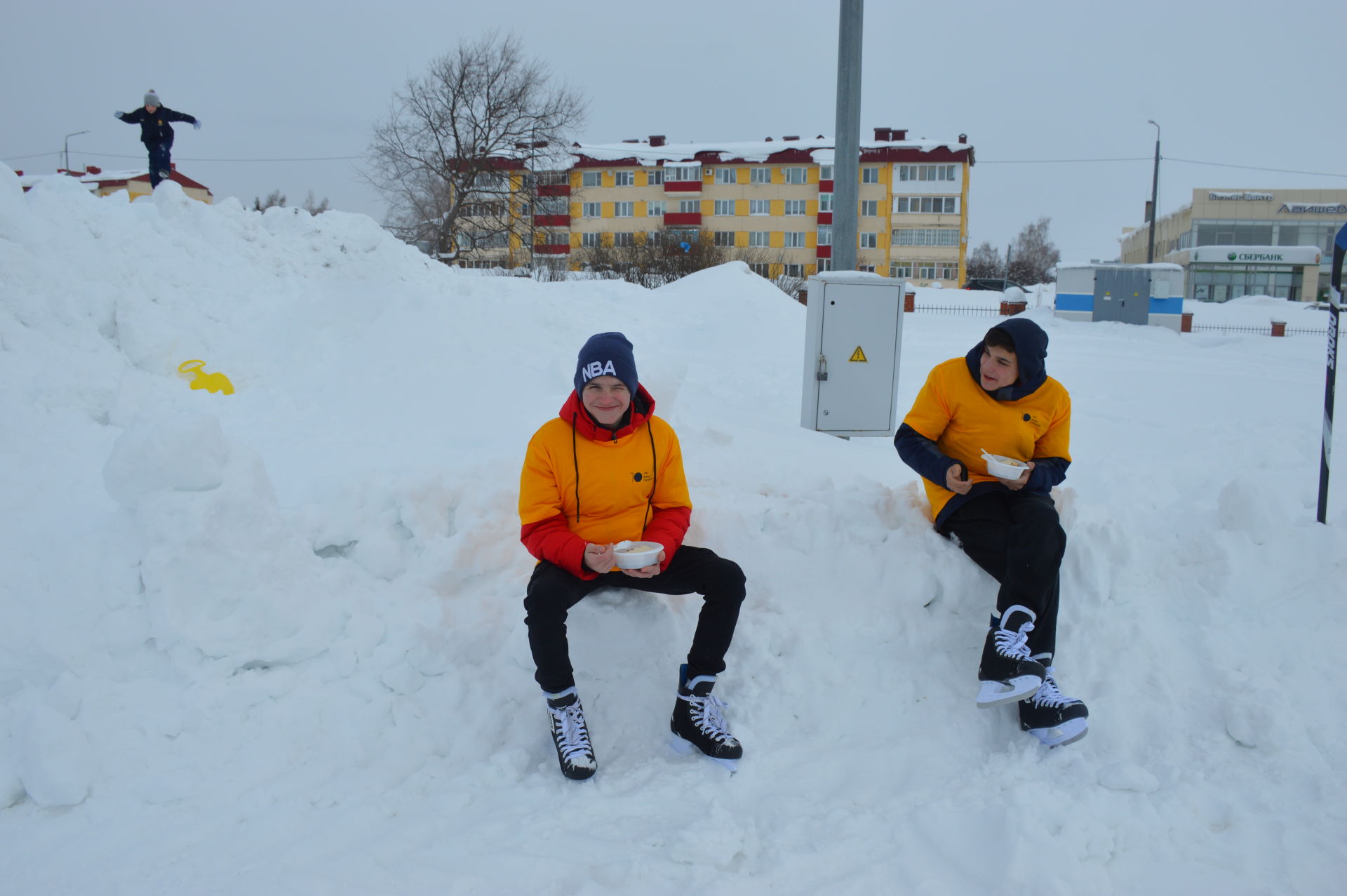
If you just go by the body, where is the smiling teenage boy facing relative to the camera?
toward the camera

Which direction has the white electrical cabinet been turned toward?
toward the camera

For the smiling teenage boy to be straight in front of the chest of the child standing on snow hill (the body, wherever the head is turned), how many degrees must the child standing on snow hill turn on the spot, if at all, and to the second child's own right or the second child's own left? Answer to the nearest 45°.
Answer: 0° — they already face them

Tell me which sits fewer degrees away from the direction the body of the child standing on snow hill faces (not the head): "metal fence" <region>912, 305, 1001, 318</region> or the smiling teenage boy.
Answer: the smiling teenage boy
